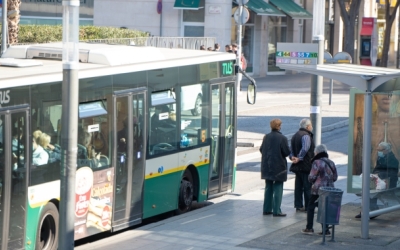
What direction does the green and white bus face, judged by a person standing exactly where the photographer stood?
facing away from the viewer and to the right of the viewer

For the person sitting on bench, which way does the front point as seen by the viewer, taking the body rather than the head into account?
to the viewer's left

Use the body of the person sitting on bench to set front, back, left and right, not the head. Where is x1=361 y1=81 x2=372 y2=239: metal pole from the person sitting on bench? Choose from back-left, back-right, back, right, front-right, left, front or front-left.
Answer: left

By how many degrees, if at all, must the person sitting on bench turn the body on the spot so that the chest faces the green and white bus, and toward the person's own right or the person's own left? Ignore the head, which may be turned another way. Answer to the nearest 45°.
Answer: approximately 45° to the person's own left

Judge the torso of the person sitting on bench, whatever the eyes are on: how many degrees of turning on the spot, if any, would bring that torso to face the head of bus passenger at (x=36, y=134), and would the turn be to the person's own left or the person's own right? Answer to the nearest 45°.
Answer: approximately 45° to the person's own left

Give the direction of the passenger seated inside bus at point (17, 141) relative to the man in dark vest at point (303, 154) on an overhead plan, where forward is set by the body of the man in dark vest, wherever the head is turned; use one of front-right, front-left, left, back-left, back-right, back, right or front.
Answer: back

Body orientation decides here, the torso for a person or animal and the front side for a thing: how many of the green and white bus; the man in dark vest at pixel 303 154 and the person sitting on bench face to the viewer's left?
1

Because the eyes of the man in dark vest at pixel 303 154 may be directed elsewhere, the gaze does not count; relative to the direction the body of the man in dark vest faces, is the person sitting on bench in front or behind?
in front

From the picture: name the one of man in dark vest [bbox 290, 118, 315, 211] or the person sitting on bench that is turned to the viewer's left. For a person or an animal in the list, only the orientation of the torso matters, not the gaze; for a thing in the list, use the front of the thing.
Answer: the person sitting on bench

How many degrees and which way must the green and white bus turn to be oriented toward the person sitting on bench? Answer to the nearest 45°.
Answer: approximately 45° to its right

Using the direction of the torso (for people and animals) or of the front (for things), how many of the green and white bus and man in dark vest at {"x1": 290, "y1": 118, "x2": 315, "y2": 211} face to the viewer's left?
0
